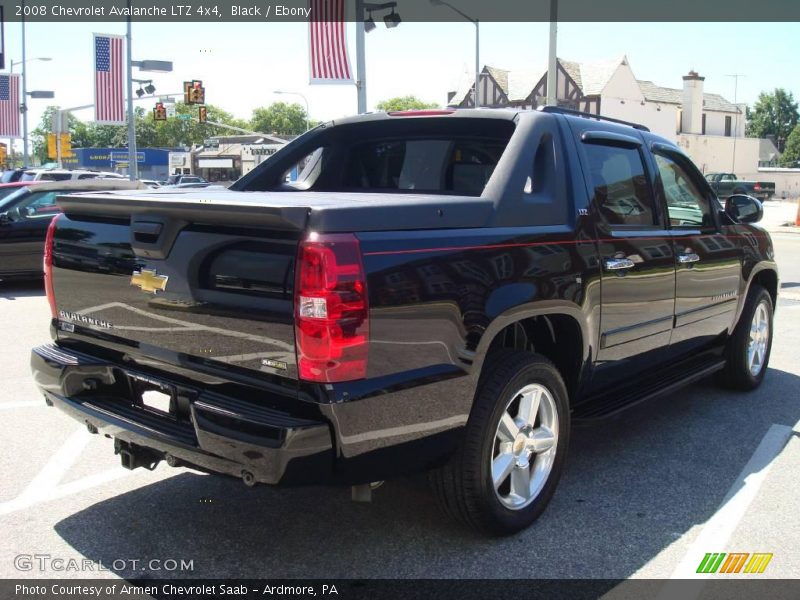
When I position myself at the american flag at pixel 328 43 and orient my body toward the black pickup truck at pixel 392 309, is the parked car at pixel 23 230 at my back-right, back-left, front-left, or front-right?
front-right

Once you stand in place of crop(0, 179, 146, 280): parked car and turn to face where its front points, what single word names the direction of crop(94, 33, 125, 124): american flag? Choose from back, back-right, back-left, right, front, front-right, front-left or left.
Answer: right

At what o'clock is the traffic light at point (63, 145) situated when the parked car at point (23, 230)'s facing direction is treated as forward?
The traffic light is roughly at 3 o'clock from the parked car.

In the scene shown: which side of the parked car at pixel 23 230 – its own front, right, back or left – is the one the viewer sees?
left

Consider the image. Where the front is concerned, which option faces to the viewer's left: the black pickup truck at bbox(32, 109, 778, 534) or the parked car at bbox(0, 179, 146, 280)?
the parked car

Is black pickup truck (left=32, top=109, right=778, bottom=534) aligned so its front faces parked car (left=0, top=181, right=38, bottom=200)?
no

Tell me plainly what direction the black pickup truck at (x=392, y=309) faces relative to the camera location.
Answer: facing away from the viewer and to the right of the viewer

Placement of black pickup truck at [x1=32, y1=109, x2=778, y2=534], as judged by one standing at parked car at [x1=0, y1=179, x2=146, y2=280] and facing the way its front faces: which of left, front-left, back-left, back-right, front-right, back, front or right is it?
left

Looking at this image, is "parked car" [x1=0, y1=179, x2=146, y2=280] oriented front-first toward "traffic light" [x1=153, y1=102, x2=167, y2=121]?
no
